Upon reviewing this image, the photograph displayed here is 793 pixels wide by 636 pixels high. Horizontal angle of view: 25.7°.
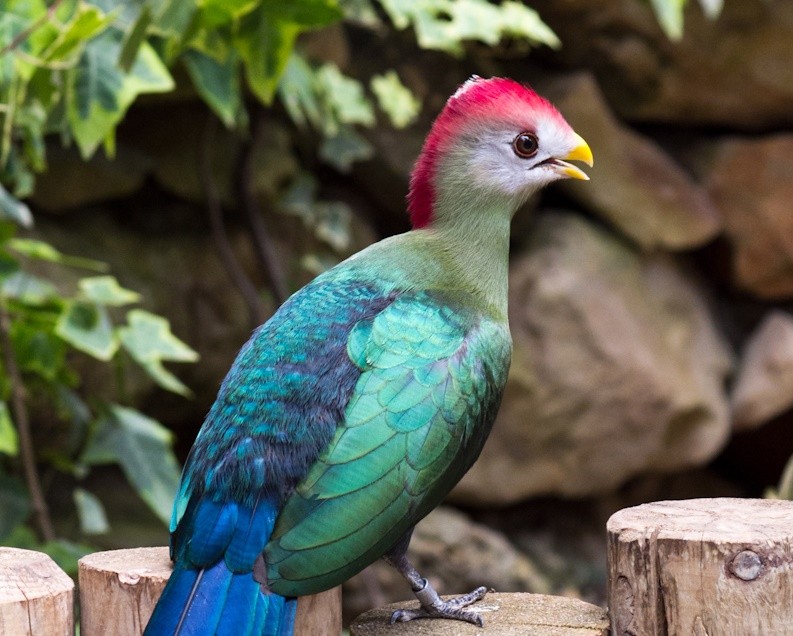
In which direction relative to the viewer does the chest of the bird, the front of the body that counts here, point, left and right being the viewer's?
facing away from the viewer and to the right of the viewer

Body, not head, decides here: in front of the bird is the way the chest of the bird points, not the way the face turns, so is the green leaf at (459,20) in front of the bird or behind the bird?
in front

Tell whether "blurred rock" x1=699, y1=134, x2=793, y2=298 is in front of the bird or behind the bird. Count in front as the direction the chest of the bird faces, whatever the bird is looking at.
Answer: in front
